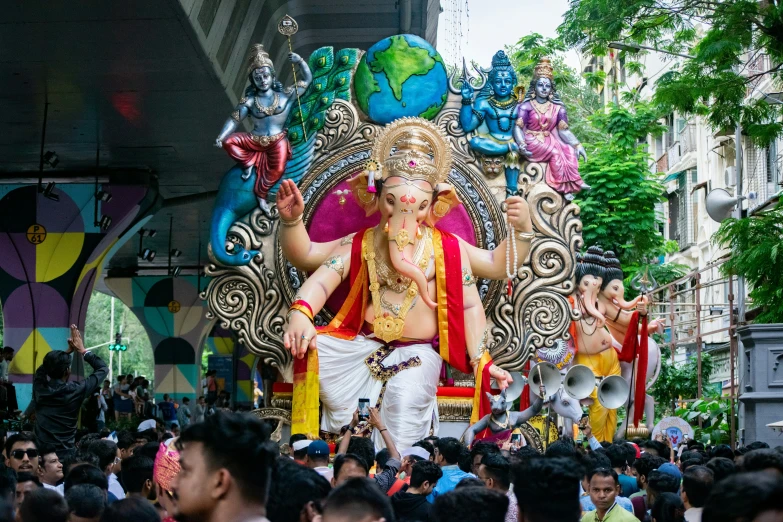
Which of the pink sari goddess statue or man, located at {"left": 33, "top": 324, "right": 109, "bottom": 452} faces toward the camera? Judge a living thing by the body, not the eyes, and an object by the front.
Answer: the pink sari goddess statue

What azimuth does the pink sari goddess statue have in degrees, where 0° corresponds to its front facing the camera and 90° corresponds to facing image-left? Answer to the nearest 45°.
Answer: approximately 0°

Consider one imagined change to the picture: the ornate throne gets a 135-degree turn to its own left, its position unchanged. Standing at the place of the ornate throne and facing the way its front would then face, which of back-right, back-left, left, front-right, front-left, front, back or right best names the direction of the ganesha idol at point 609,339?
front

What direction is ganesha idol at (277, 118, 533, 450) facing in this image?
toward the camera

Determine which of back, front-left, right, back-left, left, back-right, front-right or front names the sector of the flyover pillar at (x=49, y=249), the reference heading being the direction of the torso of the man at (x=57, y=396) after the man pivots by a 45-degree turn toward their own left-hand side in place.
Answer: front

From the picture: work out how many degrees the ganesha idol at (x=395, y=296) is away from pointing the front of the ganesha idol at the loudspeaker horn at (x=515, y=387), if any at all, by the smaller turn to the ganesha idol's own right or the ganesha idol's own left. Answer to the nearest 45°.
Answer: approximately 90° to the ganesha idol's own left

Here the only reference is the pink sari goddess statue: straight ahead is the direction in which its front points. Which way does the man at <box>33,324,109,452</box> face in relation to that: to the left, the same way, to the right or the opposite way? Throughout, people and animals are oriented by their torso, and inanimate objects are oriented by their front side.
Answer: the opposite way

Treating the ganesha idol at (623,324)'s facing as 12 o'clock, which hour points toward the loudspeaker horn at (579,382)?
The loudspeaker horn is roughly at 2 o'clock from the ganesha idol.

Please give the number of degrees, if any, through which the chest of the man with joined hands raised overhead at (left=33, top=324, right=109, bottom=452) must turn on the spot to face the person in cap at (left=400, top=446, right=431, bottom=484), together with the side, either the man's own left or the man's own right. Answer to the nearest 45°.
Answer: approximately 90° to the man's own right

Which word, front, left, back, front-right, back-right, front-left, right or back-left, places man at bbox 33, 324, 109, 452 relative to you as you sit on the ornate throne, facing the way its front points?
front-right

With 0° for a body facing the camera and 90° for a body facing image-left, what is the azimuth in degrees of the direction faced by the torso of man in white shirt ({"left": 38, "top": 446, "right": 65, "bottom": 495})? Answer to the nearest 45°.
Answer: approximately 315°

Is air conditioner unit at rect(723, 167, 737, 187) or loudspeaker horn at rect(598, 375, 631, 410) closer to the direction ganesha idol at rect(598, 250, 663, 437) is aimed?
the loudspeaker horn

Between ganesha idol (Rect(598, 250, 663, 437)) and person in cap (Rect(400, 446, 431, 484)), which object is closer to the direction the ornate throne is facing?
the person in cap

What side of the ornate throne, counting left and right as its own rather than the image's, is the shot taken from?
front

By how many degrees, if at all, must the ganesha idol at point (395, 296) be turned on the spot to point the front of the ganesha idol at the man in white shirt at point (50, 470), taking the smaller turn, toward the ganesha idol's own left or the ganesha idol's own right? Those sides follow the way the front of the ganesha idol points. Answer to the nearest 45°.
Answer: approximately 45° to the ganesha idol's own right
